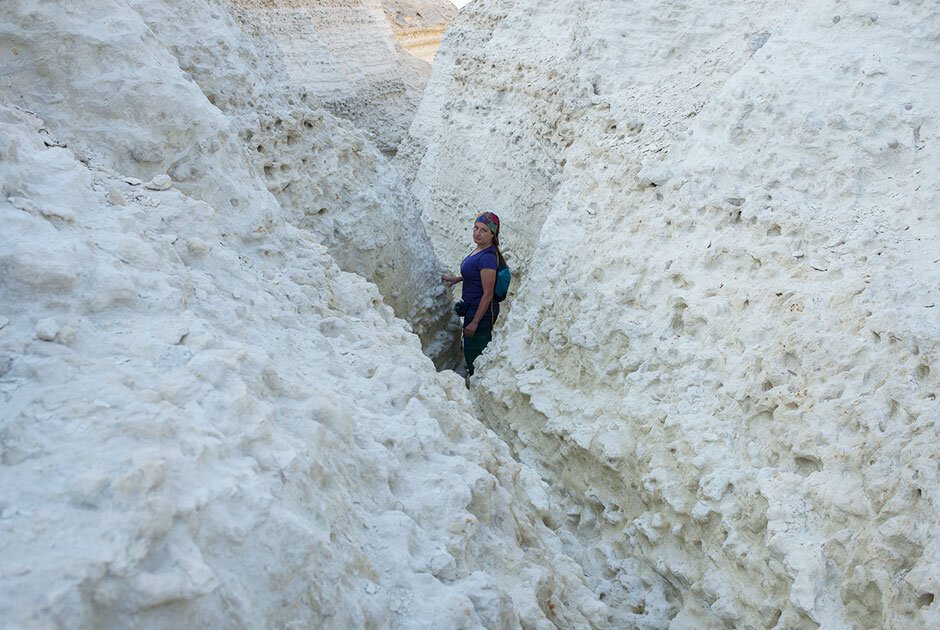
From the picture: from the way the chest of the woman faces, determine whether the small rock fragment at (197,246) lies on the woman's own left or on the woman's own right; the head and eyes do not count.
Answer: on the woman's own left

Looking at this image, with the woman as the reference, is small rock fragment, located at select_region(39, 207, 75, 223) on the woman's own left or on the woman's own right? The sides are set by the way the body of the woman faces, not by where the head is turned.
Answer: on the woman's own left

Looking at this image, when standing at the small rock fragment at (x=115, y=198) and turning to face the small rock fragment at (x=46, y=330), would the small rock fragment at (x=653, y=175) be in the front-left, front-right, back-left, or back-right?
back-left

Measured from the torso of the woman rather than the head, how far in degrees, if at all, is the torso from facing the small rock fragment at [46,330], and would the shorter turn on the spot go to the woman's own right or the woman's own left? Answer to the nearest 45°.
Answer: approximately 90° to the woman's own left

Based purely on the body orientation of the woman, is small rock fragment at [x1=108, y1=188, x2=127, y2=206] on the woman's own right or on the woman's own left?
on the woman's own left

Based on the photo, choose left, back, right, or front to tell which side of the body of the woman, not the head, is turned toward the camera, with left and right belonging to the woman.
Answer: left

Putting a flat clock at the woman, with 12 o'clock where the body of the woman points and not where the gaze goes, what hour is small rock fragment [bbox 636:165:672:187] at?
The small rock fragment is roughly at 7 o'clock from the woman.

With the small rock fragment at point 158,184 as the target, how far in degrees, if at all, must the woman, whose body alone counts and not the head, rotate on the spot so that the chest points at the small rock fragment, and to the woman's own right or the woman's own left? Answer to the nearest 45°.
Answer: approximately 45° to the woman's own left
